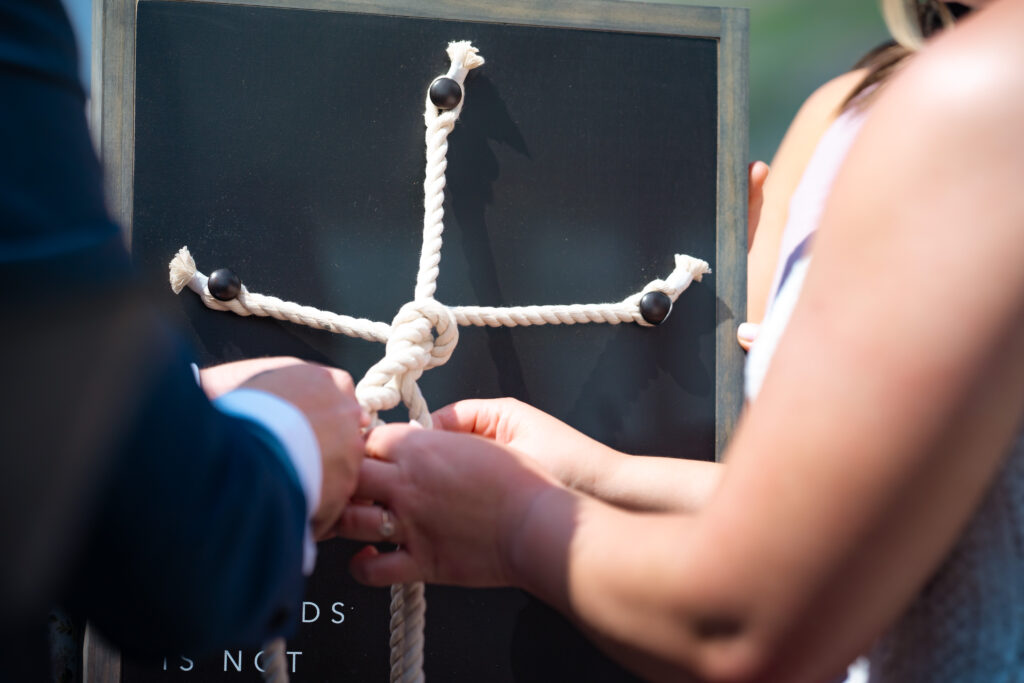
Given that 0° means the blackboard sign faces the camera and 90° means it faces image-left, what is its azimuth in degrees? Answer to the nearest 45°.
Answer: approximately 0°
